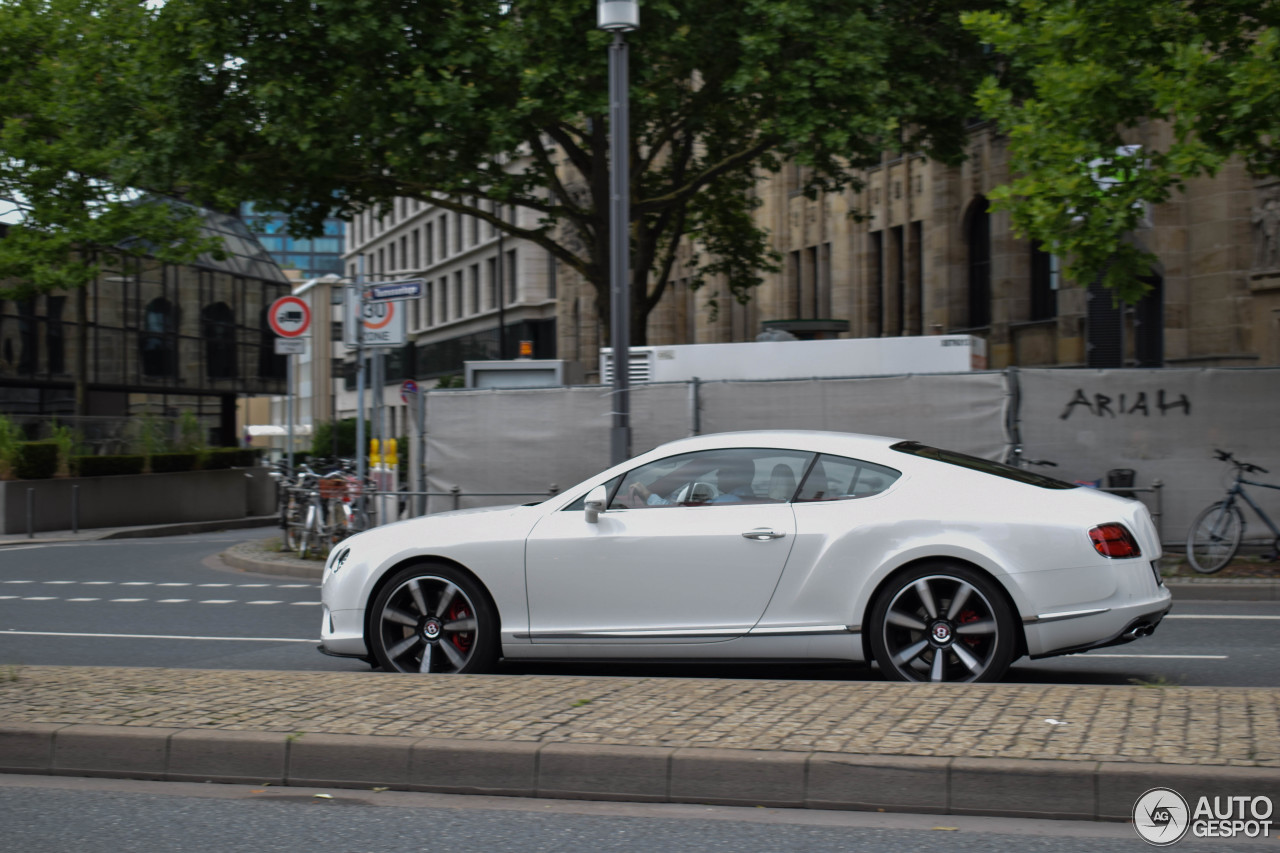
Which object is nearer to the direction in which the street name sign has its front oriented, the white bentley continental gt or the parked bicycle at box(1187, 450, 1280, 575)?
the white bentley continental gt

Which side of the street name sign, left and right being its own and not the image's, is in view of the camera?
front

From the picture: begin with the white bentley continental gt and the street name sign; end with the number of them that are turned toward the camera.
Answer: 1

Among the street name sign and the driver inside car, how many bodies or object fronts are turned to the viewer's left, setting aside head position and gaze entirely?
1

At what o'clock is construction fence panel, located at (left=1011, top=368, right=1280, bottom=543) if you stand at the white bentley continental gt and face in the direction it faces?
The construction fence panel is roughly at 4 o'clock from the white bentley continental gt.

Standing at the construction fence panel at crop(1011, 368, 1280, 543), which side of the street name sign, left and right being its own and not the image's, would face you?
left

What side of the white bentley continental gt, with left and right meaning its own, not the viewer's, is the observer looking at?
left

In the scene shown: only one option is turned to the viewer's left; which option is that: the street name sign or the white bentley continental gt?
the white bentley continental gt

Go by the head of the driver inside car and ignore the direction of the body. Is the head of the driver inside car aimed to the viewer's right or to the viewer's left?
to the viewer's left

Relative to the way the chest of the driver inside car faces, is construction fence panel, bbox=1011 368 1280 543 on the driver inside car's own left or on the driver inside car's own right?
on the driver inside car's own right

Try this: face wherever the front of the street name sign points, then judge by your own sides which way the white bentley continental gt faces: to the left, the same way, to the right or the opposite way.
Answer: to the right

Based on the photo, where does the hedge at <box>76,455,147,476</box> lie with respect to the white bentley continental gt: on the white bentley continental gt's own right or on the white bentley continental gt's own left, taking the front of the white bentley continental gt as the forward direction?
on the white bentley continental gt's own right

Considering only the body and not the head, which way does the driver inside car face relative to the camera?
to the viewer's left

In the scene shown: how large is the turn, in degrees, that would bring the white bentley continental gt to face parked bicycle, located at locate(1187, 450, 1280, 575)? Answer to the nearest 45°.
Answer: approximately 135° to its right
